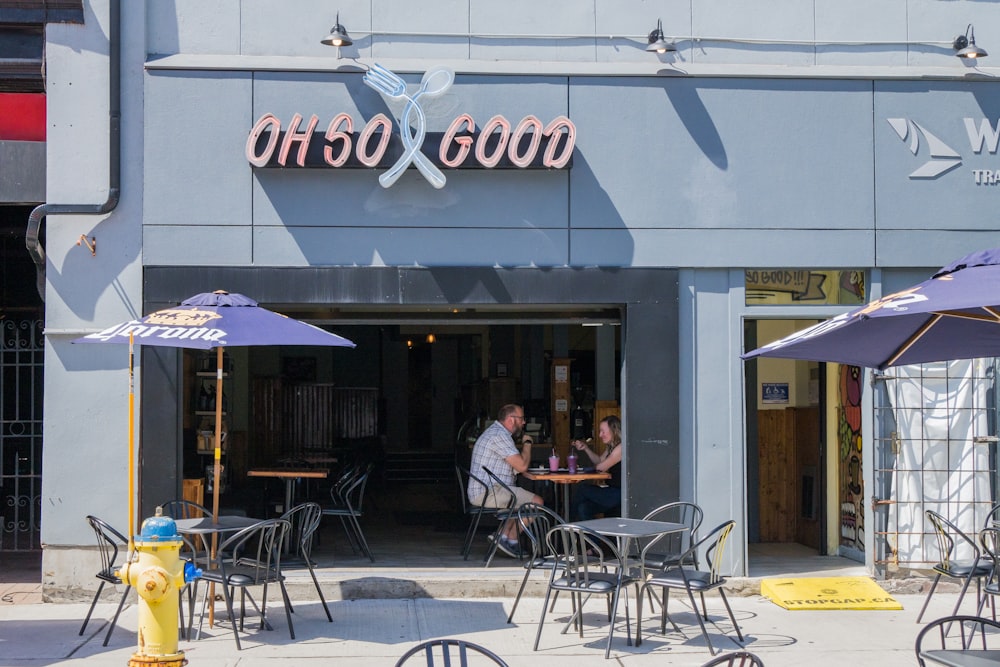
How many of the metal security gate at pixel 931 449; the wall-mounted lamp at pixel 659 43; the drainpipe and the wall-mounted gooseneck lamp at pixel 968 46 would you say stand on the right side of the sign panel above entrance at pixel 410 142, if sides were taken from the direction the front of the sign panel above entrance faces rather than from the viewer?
1

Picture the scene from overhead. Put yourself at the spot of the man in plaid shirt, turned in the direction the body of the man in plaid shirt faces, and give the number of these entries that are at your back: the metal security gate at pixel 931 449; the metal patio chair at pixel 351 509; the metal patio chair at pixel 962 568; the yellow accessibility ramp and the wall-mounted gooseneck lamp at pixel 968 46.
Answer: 1

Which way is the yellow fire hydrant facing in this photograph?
toward the camera

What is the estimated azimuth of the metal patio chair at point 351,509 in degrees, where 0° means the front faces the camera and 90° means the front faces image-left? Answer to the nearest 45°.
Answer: approximately 90°

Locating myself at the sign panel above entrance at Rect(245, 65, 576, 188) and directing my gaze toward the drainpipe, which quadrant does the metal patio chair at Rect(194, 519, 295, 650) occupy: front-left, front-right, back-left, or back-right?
front-left

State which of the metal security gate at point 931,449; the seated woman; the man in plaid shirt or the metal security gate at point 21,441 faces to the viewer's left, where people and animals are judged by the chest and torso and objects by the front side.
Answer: the seated woman

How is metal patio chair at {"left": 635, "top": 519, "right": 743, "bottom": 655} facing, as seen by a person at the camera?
facing away from the viewer and to the left of the viewer

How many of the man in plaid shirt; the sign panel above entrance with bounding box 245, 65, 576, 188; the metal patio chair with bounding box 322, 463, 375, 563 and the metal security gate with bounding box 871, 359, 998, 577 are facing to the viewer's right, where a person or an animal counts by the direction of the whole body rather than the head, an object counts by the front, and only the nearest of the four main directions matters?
1

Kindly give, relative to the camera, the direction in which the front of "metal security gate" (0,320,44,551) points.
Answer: facing the viewer

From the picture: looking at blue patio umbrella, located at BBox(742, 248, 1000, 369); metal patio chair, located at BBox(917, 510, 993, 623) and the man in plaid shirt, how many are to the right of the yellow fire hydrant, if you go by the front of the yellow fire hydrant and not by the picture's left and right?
0

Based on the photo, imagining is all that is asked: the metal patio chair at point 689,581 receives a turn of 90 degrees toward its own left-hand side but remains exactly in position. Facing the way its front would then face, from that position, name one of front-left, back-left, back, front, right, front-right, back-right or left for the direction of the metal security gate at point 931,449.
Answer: back

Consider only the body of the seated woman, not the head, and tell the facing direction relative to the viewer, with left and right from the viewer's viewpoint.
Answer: facing to the left of the viewer

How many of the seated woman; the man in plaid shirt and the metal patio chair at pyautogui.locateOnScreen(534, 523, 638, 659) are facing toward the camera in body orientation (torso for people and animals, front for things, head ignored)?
0

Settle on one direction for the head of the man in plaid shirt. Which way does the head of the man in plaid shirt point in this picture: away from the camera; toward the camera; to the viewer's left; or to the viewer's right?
to the viewer's right

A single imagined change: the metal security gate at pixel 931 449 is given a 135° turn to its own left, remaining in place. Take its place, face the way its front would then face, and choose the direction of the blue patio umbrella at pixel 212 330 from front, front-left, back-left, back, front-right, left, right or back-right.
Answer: back
